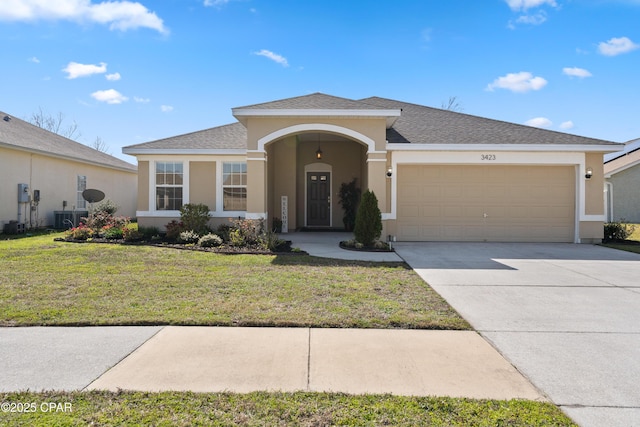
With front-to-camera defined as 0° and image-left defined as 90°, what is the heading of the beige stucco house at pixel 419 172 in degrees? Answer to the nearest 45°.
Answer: approximately 0°

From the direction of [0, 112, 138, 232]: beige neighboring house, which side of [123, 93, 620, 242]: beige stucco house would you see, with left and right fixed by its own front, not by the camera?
right

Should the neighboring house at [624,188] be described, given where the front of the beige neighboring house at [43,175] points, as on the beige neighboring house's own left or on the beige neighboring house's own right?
on the beige neighboring house's own left

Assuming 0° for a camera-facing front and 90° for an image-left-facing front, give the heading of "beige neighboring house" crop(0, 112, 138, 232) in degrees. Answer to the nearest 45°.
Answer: approximately 45°

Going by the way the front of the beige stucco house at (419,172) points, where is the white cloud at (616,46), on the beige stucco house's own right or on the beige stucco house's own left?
on the beige stucco house's own left

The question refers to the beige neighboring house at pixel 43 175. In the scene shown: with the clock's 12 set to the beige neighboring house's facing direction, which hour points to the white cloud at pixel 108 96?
The white cloud is roughly at 5 o'clock from the beige neighboring house.

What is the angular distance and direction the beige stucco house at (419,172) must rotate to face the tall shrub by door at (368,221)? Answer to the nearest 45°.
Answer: approximately 45° to its right
